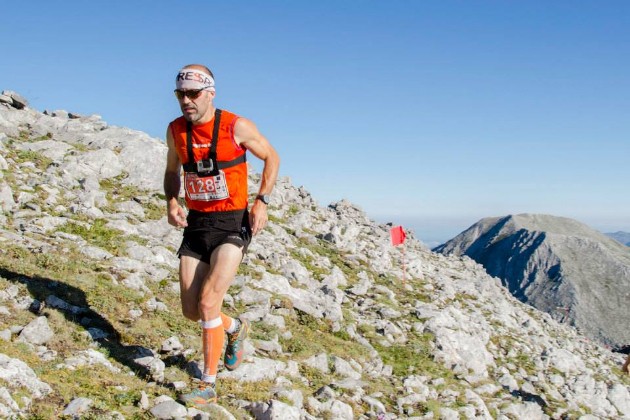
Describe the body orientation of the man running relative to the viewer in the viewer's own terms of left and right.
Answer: facing the viewer and to the left of the viewer

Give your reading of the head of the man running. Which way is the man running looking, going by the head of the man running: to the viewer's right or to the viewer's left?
to the viewer's left

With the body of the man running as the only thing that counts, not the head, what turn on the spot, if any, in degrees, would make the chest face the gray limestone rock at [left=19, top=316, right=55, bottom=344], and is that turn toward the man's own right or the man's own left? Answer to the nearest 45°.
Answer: approximately 45° to the man's own right

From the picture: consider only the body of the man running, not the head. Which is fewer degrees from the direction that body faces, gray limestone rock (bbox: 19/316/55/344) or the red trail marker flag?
the gray limestone rock

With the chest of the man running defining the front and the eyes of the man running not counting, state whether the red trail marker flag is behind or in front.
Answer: behind
